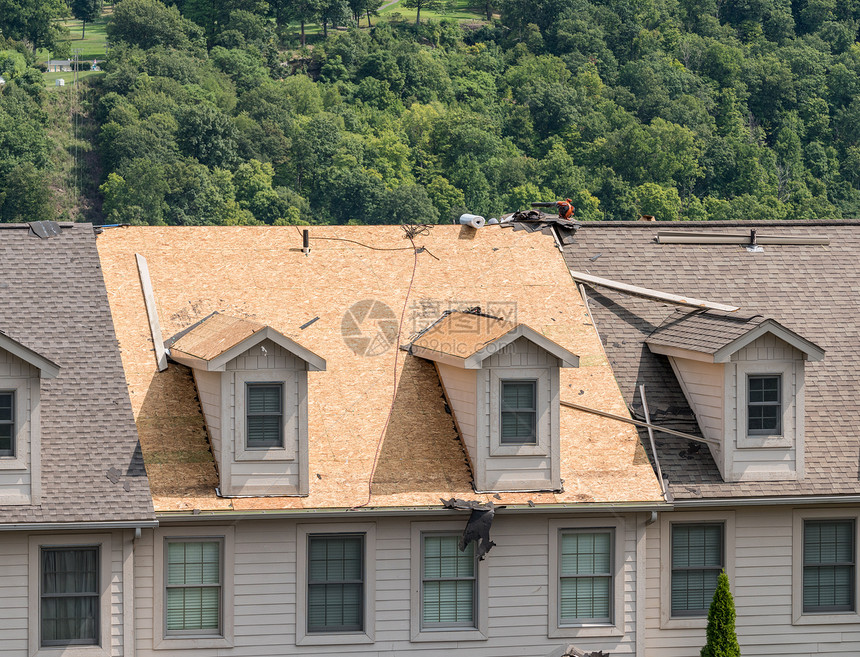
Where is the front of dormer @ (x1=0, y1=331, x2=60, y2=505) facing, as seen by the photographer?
facing the viewer

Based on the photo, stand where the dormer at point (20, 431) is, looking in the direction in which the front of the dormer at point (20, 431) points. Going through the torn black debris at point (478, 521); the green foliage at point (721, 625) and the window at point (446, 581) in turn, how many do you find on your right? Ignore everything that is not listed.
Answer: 0

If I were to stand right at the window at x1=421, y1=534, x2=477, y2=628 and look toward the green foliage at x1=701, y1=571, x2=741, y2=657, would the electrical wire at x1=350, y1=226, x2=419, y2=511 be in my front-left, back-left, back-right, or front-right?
back-left
